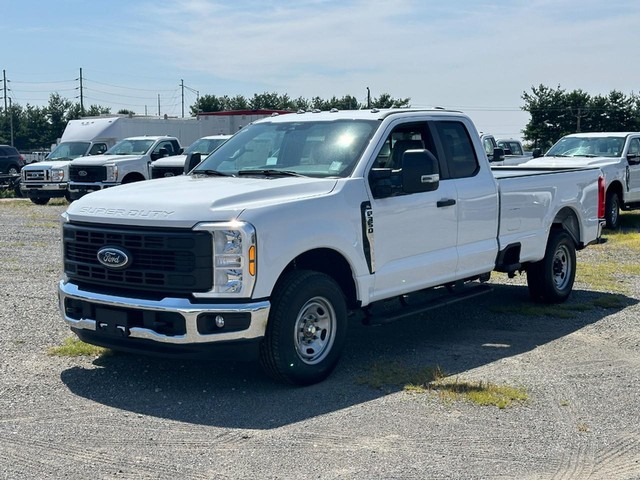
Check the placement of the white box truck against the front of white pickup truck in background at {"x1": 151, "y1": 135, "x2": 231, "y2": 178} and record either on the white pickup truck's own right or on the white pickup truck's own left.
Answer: on the white pickup truck's own right

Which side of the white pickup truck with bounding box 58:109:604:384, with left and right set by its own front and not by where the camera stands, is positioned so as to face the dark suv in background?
right

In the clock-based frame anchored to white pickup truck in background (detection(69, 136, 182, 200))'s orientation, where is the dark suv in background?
The dark suv in background is roughly at 4 o'clock from the white pickup truck in background.

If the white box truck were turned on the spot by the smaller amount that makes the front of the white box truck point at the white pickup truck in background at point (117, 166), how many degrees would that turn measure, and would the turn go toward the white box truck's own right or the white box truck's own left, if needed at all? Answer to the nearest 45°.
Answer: approximately 45° to the white box truck's own left

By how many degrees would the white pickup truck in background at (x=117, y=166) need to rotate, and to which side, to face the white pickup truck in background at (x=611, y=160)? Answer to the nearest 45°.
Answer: approximately 90° to its left

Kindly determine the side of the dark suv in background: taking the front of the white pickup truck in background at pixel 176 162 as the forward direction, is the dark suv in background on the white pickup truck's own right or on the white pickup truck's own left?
on the white pickup truck's own right

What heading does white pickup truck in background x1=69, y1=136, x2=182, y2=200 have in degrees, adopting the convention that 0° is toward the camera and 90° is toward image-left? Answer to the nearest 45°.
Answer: approximately 45°

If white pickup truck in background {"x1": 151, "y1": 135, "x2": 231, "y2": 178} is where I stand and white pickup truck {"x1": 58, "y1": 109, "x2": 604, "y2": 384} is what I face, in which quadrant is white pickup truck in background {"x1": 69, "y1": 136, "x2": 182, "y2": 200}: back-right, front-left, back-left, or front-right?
back-right

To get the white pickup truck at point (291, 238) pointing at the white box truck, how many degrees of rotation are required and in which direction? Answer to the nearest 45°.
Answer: approximately 135° to its right

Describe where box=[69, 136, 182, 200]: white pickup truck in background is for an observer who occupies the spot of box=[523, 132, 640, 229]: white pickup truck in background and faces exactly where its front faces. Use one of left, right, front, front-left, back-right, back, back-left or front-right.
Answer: front-right
